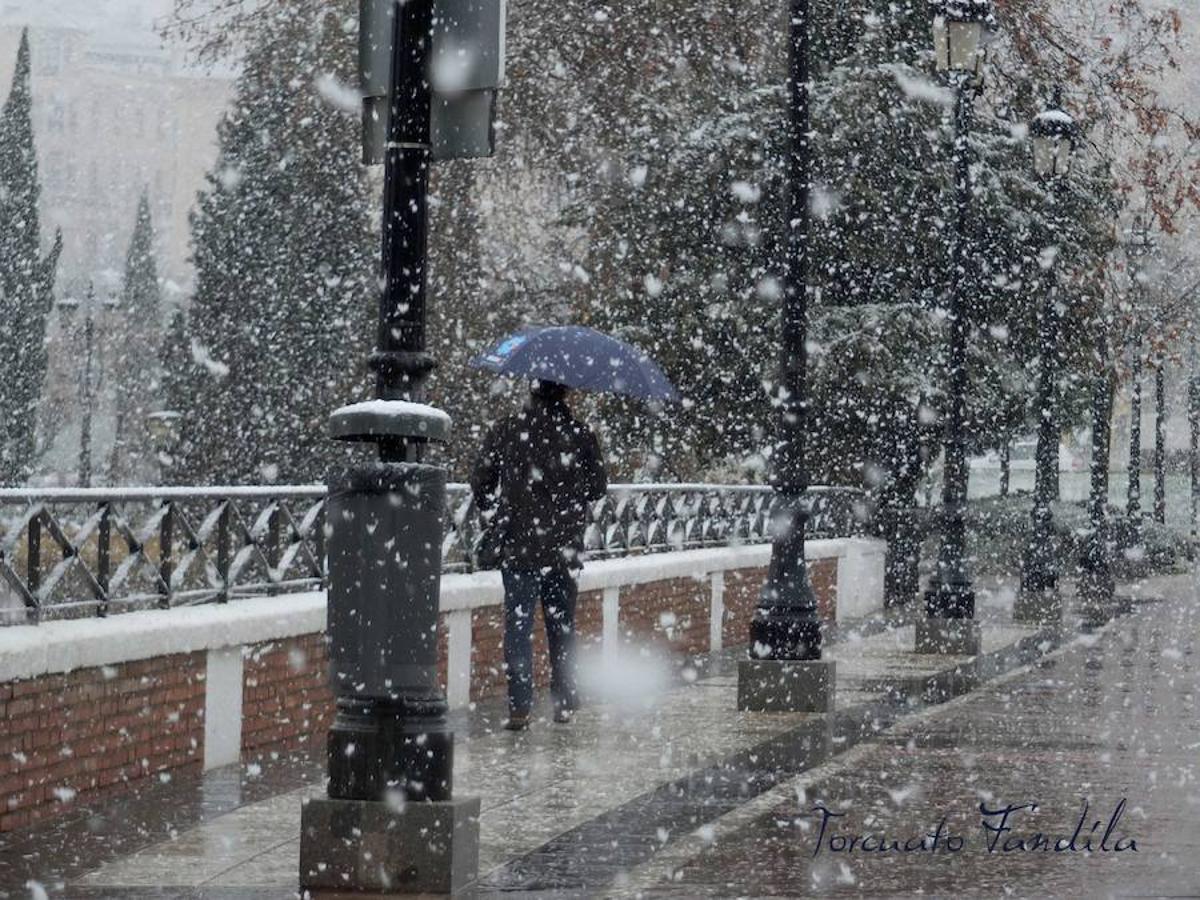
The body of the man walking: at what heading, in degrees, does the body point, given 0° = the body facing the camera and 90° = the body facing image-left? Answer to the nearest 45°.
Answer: approximately 180°

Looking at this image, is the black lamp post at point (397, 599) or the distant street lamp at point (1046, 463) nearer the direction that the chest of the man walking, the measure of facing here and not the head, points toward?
the distant street lamp

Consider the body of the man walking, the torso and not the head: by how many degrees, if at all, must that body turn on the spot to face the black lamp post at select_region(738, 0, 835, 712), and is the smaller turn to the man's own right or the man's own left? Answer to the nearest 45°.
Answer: approximately 45° to the man's own right

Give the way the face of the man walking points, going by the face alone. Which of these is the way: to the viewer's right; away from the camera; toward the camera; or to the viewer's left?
away from the camera

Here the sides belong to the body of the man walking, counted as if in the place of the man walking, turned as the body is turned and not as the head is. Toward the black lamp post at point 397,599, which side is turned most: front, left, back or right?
back
